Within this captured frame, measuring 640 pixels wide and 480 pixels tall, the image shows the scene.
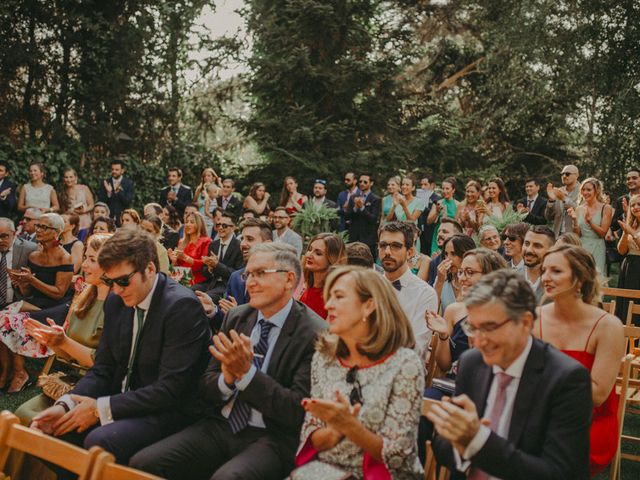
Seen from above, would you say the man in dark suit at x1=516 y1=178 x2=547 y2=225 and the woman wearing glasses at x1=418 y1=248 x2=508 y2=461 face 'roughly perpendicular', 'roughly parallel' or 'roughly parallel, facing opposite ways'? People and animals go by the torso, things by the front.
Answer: roughly parallel

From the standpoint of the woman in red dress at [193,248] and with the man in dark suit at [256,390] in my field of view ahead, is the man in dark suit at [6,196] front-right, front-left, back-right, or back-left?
back-right

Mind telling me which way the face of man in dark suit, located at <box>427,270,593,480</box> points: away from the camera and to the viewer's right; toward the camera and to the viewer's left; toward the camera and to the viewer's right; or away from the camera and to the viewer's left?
toward the camera and to the viewer's left

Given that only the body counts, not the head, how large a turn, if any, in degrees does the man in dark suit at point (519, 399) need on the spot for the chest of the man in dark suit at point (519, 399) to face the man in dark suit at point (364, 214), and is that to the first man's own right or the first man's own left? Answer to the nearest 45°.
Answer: approximately 135° to the first man's own right

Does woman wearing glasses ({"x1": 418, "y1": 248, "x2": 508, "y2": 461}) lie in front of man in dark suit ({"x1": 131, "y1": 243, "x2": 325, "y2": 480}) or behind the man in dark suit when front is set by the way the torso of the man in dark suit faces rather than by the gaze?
behind

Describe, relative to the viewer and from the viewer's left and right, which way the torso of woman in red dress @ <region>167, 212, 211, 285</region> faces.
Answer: facing the viewer and to the left of the viewer

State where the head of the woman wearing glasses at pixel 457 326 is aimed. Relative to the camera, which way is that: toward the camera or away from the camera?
toward the camera

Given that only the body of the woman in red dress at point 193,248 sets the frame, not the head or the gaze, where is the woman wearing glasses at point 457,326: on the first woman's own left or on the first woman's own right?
on the first woman's own left

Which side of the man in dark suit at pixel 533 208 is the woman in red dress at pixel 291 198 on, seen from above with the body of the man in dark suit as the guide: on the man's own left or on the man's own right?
on the man's own right

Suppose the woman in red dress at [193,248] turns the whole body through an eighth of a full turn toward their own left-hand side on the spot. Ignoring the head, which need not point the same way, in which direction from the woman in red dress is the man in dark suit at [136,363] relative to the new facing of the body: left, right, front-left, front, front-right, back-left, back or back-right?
front

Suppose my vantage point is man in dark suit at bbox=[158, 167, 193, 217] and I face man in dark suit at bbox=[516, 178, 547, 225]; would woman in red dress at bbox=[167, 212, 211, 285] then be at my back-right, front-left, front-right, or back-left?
front-right

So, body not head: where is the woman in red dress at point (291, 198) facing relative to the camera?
toward the camera

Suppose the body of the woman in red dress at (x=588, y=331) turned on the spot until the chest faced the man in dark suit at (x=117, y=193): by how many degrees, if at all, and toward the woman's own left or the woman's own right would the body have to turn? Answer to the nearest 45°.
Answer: approximately 90° to the woman's own right
